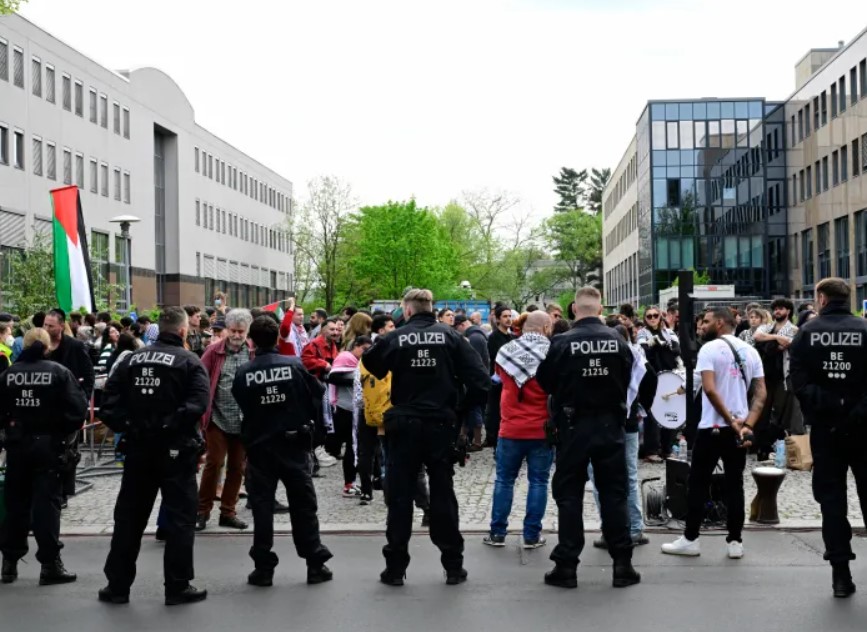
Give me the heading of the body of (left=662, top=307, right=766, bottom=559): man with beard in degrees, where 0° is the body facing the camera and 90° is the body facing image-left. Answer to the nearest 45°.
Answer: approximately 135°

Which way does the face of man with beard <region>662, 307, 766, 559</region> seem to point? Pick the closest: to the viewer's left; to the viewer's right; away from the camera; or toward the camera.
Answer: to the viewer's left

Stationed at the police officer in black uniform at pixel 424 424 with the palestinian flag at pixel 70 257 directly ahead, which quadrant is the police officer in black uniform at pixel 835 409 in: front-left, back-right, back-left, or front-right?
back-right

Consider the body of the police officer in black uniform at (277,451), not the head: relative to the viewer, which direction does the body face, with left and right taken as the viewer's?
facing away from the viewer

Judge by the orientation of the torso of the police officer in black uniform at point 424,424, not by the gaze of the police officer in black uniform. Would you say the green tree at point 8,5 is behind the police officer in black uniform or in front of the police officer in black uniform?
in front

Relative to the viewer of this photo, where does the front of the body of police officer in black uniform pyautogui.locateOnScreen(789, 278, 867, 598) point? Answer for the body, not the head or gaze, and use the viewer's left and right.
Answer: facing away from the viewer

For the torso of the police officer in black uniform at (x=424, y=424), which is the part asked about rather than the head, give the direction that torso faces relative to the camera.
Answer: away from the camera

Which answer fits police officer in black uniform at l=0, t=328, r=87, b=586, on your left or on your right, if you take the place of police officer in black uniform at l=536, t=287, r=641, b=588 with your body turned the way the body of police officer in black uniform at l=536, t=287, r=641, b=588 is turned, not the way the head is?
on your left

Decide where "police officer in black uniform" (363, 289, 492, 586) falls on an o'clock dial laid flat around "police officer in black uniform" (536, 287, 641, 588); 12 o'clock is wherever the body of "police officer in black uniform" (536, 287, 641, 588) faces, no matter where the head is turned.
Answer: "police officer in black uniform" (363, 289, 492, 586) is roughly at 9 o'clock from "police officer in black uniform" (536, 287, 641, 588).

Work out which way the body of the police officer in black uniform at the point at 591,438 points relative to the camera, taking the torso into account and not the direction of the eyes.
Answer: away from the camera

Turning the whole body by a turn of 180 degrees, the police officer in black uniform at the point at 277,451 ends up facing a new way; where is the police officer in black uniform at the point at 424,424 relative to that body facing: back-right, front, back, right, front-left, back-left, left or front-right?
left

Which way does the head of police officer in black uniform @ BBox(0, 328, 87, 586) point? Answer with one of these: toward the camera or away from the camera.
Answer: away from the camera

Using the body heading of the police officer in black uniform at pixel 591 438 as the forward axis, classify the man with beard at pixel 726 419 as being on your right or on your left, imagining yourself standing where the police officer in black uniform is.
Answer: on your right

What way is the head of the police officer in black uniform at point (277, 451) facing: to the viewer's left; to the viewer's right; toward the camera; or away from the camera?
away from the camera
